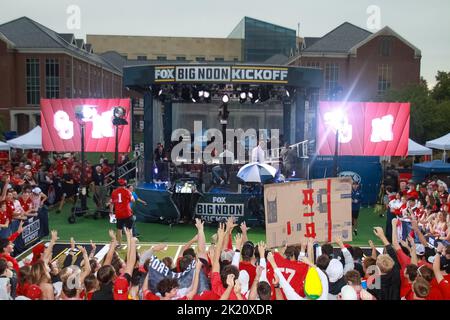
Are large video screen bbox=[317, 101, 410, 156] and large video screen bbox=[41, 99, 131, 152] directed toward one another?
no

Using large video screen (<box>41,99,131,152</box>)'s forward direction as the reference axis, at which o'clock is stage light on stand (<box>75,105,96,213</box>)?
The stage light on stand is roughly at 12 o'clock from the large video screen.

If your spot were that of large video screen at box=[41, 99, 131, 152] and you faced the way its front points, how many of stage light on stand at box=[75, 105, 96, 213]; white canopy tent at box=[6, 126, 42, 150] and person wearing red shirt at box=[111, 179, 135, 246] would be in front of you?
2

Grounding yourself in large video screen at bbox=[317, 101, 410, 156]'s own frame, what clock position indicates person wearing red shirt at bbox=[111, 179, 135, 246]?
The person wearing red shirt is roughly at 1 o'clock from the large video screen.

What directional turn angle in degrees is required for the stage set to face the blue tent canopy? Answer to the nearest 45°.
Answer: approximately 135° to its left

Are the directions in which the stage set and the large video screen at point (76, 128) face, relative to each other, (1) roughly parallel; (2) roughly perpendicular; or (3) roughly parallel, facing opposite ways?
roughly parallel

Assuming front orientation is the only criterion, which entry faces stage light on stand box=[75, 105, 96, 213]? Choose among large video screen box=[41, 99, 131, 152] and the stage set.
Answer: the large video screen

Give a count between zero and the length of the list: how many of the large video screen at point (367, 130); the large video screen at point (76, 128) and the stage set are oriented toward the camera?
3

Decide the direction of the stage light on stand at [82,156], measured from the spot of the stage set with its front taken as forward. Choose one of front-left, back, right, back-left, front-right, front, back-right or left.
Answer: right

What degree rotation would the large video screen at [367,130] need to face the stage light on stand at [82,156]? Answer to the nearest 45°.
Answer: approximately 45° to its right

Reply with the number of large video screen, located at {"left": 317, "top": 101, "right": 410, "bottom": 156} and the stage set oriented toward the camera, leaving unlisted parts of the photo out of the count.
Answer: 2

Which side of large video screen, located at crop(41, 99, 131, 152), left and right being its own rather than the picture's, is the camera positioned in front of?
front

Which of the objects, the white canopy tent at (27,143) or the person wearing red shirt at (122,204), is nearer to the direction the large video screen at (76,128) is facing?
the person wearing red shirt

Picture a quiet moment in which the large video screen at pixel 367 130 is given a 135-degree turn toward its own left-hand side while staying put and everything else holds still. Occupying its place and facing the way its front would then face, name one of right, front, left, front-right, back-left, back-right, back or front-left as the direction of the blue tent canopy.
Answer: front

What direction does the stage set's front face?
toward the camera

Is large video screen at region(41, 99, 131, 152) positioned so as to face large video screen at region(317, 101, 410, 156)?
no

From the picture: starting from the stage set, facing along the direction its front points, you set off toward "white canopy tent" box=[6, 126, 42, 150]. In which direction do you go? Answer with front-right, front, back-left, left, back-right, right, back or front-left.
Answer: back-right
